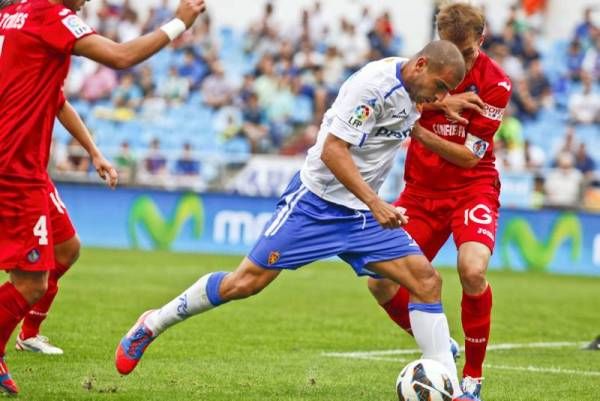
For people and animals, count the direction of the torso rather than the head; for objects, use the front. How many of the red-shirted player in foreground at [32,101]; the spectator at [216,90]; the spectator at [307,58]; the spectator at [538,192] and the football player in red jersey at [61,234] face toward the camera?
3

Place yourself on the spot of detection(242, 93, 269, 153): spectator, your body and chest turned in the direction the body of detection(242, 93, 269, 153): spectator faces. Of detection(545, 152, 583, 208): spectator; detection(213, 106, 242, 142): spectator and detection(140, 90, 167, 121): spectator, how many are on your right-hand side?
2

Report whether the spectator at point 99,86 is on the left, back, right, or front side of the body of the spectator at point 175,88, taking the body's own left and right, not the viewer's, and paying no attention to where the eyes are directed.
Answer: right

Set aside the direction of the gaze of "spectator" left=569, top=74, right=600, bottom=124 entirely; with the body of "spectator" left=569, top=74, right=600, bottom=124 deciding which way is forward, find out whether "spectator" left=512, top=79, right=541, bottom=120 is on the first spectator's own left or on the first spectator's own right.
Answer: on the first spectator's own right

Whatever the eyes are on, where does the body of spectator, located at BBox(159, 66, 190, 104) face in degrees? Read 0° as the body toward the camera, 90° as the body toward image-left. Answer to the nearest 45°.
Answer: approximately 0°

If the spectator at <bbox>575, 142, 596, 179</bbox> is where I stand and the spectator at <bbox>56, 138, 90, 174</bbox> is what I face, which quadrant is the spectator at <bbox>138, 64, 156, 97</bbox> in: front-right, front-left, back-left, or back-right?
front-right

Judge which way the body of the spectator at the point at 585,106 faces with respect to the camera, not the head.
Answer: toward the camera

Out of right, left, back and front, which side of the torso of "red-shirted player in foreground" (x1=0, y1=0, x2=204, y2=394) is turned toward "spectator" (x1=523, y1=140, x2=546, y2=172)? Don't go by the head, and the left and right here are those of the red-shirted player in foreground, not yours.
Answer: front

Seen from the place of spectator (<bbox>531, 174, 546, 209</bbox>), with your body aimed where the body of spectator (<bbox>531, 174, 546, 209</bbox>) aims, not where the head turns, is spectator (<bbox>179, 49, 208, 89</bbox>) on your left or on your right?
on your right

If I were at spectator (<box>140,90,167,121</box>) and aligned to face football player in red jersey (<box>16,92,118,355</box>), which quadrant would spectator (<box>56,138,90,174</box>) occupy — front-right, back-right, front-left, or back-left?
front-right

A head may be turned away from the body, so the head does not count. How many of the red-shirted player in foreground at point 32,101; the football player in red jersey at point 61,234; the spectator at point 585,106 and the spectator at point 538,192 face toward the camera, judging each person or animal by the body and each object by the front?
2

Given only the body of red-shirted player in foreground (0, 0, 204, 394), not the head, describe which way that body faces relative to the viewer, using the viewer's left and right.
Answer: facing away from the viewer and to the right of the viewer

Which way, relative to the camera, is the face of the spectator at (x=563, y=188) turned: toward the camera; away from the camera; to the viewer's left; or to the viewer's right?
toward the camera

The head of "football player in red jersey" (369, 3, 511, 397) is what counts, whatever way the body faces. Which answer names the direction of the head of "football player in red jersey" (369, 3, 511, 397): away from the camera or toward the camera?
toward the camera

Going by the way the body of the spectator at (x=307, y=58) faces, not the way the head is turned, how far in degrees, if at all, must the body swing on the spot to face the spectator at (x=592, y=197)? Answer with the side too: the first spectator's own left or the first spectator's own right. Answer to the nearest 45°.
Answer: approximately 45° to the first spectator's own left

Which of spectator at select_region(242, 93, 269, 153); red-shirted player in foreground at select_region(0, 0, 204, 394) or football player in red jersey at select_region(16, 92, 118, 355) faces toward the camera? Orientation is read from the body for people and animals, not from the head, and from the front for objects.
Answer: the spectator

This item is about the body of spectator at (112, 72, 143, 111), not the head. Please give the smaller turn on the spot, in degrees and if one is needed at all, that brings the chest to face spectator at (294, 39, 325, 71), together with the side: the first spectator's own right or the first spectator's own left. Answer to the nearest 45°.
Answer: approximately 90° to the first spectator's own left

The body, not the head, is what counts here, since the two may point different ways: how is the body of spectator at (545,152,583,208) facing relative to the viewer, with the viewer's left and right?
facing the viewer

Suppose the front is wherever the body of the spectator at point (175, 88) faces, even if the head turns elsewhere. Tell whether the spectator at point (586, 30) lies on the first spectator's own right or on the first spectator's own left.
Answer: on the first spectator's own left

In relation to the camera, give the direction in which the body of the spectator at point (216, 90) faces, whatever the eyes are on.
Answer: toward the camera

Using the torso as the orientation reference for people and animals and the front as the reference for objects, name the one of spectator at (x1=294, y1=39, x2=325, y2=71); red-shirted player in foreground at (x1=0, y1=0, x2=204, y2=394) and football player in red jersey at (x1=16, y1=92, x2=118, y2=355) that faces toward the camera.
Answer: the spectator

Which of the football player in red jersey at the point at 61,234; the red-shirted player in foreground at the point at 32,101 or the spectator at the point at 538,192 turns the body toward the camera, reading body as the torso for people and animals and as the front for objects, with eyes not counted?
the spectator
